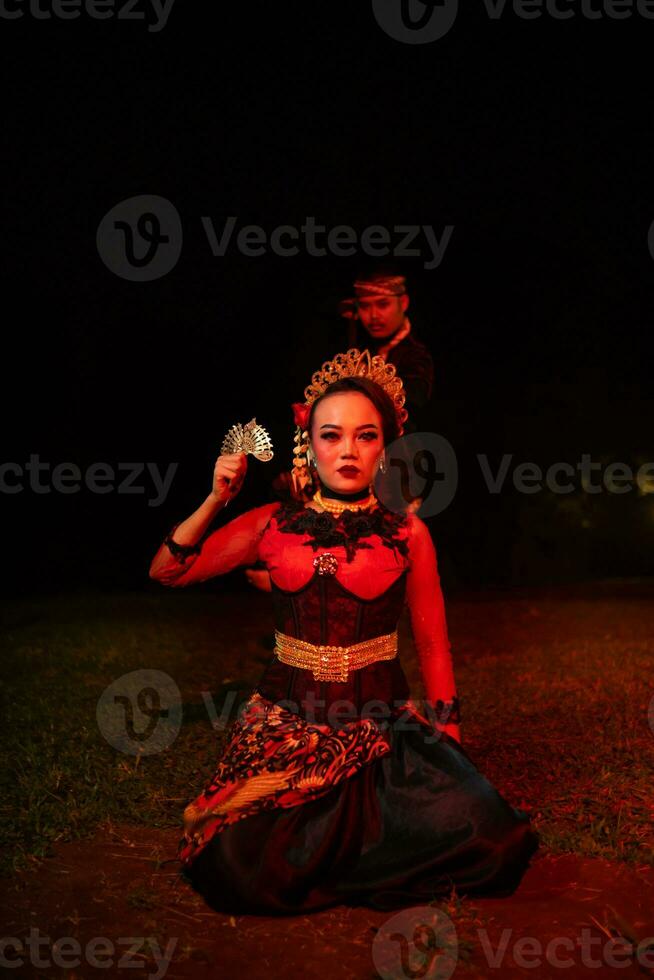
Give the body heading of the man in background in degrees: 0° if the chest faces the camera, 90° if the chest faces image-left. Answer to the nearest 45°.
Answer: approximately 45°

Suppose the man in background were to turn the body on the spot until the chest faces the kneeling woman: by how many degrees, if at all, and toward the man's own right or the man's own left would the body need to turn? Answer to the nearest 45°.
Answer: approximately 45° to the man's own left

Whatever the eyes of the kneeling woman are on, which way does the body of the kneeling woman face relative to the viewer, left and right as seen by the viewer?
facing the viewer

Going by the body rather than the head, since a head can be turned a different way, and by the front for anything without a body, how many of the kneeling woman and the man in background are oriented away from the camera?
0

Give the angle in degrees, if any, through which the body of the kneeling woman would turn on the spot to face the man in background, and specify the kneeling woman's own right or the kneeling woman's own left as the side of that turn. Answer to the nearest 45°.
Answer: approximately 180°

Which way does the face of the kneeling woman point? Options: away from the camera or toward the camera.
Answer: toward the camera
